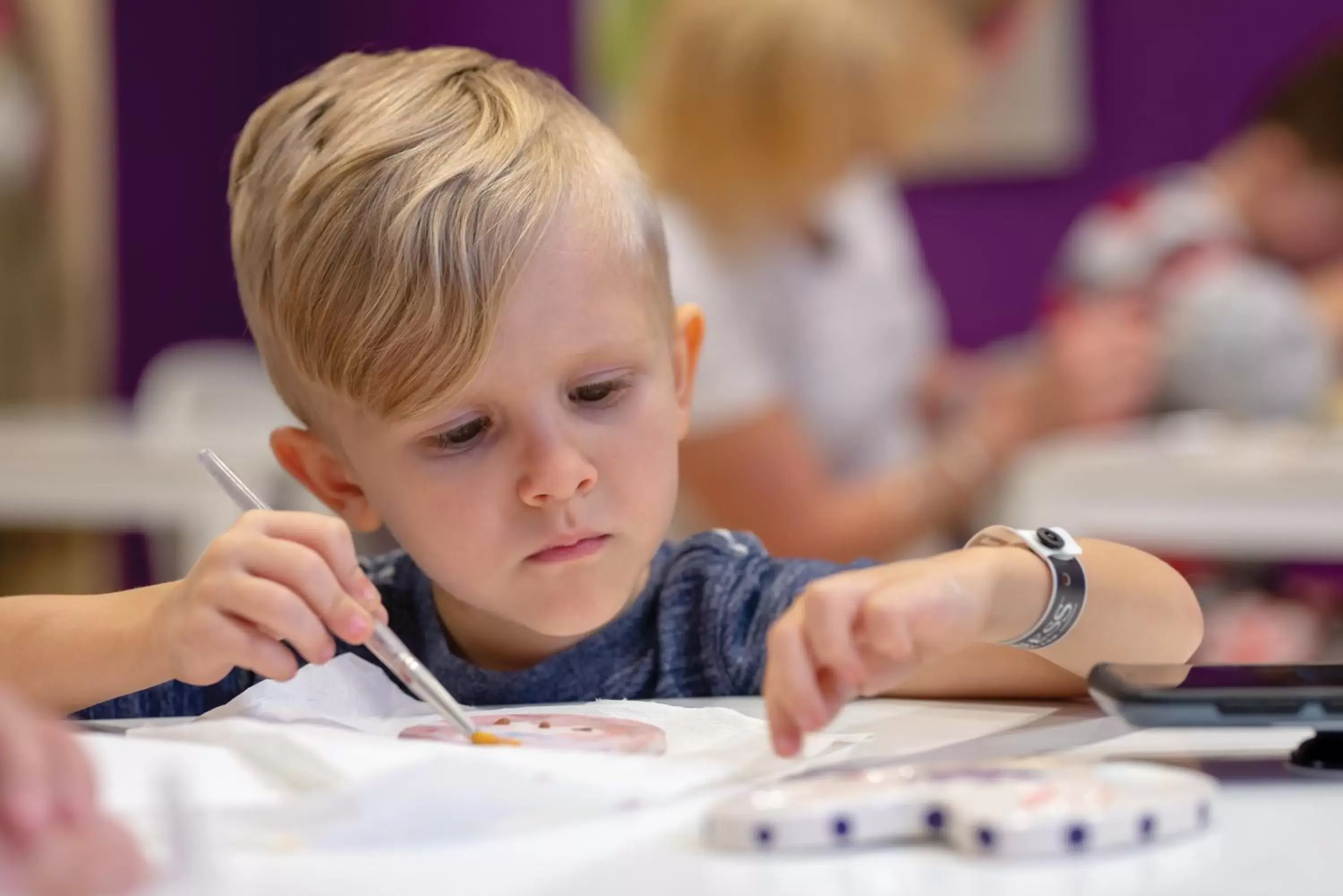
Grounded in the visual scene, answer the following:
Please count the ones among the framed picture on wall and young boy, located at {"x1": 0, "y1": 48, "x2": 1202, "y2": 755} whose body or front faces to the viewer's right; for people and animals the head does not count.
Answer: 0

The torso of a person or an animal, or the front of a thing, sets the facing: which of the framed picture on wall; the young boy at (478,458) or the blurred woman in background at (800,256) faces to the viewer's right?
the blurred woman in background

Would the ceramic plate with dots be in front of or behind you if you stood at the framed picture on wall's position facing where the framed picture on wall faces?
in front

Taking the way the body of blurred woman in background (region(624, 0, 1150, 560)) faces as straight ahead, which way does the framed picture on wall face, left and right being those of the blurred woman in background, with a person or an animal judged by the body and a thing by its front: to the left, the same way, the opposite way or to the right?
to the right

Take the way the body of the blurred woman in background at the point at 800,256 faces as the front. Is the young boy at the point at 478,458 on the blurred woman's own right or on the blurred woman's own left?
on the blurred woman's own right

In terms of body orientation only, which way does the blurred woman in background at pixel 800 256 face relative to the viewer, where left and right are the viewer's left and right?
facing to the right of the viewer

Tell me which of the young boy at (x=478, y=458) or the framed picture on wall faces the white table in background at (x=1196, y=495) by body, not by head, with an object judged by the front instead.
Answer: the framed picture on wall

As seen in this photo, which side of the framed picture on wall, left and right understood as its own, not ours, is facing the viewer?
front

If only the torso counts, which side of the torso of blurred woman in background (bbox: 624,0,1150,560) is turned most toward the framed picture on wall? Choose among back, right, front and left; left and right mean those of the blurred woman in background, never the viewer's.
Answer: left

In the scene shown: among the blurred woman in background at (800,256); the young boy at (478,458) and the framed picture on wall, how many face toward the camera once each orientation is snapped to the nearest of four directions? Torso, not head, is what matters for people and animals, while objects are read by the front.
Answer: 2

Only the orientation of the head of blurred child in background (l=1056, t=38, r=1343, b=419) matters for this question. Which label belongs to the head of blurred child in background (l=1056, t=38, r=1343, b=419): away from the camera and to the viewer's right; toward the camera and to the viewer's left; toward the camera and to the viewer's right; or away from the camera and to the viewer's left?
toward the camera and to the viewer's left

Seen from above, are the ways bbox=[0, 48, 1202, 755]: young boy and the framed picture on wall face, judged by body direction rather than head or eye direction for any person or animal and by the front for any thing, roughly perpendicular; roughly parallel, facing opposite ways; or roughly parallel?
roughly parallel
